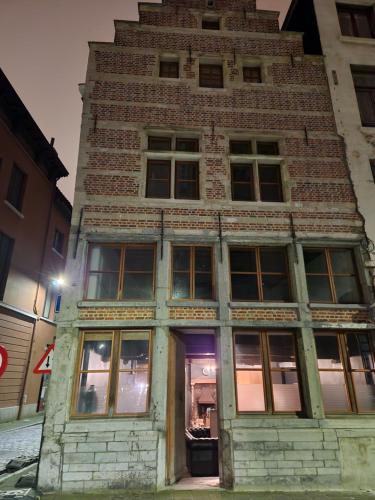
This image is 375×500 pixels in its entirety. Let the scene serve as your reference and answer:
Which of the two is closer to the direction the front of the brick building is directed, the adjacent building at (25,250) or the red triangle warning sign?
the red triangle warning sign

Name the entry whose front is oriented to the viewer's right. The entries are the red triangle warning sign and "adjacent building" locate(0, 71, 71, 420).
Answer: the adjacent building

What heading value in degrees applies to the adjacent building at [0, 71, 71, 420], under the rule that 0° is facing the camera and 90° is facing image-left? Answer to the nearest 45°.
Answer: approximately 270°

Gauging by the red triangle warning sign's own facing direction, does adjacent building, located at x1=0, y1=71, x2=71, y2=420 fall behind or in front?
behind

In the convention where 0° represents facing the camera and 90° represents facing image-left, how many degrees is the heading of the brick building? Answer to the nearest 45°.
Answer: approximately 0°

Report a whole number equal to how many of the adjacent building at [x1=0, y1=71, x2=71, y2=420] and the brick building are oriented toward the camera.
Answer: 1

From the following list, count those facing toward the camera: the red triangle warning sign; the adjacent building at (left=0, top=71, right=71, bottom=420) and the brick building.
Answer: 2

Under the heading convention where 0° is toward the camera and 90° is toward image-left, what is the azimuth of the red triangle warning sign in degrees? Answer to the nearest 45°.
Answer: approximately 0°

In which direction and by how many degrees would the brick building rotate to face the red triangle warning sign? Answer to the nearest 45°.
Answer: approximately 90° to its right

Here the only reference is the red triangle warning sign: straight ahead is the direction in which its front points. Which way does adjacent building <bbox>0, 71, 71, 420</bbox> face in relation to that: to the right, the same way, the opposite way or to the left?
to the left

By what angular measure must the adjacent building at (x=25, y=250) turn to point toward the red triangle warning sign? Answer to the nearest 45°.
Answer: approximately 90° to its right
